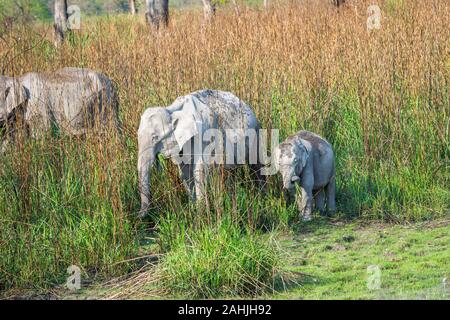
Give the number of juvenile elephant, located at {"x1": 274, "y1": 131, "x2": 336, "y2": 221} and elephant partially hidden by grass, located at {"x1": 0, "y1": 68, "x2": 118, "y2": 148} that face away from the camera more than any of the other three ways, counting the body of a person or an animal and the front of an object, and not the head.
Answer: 0

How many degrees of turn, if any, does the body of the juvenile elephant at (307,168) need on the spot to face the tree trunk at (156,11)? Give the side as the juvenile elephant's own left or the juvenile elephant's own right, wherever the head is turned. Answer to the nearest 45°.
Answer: approximately 135° to the juvenile elephant's own right

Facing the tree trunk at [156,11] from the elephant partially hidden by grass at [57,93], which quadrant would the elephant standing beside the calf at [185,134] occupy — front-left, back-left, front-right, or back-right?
back-right

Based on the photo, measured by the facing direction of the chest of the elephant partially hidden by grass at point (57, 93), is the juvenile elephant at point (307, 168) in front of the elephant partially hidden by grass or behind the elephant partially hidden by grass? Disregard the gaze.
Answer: behind

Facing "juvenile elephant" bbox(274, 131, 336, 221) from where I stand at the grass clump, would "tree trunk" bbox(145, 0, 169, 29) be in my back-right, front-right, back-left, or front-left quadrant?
front-left

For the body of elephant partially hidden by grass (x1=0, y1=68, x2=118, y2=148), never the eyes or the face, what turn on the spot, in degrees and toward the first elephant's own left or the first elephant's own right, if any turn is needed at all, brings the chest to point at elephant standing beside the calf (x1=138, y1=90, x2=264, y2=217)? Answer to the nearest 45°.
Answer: approximately 135° to the first elephant's own left

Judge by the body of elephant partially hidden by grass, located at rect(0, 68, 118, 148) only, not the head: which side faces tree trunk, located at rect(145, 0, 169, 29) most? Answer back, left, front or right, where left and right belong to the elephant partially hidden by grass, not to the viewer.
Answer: right

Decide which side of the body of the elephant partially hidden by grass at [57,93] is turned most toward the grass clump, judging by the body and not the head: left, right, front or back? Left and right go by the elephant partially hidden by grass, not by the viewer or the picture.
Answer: left

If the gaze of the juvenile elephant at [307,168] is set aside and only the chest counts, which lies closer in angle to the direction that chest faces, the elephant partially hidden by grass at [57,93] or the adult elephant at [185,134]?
the adult elephant

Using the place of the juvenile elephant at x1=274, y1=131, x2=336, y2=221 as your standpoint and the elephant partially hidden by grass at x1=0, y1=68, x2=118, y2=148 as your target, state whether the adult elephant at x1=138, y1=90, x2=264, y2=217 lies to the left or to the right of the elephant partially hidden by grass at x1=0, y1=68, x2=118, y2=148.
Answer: left

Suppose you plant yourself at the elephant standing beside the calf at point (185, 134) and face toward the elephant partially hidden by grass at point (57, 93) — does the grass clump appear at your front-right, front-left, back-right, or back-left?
back-left

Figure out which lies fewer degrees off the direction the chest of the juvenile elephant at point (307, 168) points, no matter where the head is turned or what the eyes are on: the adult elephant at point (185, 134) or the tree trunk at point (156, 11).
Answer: the adult elephant

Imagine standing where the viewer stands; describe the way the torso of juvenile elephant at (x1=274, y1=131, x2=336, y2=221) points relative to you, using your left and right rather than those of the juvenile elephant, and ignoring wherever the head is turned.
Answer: facing the viewer and to the left of the viewer

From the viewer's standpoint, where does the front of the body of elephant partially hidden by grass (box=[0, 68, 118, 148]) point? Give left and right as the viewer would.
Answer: facing to the left of the viewer

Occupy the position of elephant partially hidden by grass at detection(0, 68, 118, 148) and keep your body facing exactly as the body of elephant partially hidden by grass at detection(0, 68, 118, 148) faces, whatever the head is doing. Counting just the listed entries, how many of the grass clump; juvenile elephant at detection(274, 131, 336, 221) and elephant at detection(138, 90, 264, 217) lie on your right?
0
